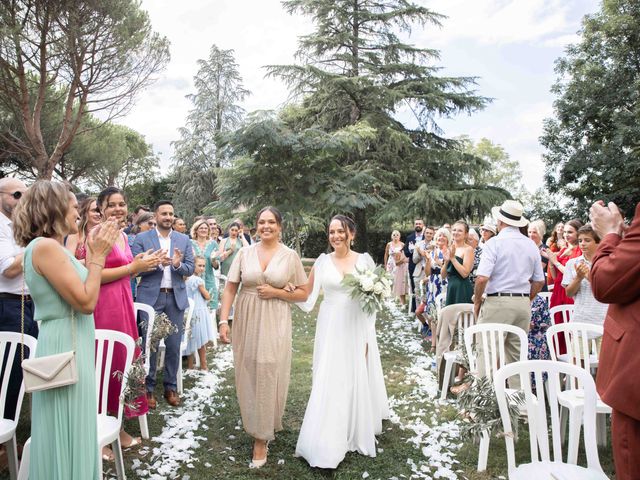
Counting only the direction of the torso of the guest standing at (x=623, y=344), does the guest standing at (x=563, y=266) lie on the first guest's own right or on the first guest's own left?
on the first guest's own right

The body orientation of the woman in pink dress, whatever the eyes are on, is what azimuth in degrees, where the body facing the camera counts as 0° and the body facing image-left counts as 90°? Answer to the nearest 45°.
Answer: approximately 315°

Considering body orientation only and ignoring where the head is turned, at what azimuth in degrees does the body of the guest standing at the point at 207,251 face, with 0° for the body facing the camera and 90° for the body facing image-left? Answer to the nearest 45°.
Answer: approximately 0°

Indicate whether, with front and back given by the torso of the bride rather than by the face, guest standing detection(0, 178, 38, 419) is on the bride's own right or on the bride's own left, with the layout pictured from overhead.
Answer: on the bride's own right

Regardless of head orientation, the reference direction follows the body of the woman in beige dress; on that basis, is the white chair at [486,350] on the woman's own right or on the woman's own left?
on the woman's own left

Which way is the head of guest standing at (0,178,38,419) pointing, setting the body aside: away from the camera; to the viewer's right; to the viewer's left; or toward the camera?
to the viewer's right

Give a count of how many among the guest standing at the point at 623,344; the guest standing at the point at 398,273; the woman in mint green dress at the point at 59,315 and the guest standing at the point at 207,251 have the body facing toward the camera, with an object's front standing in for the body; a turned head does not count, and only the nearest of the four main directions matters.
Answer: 2

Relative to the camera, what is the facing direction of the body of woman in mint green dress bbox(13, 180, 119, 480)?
to the viewer's right
